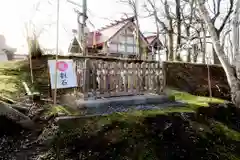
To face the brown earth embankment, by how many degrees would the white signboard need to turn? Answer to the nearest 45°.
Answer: approximately 135° to its left

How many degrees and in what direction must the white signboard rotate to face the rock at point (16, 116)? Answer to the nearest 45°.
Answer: approximately 45° to its right

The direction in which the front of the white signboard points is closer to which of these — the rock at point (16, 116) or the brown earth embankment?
the rock

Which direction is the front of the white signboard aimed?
toward the camera
